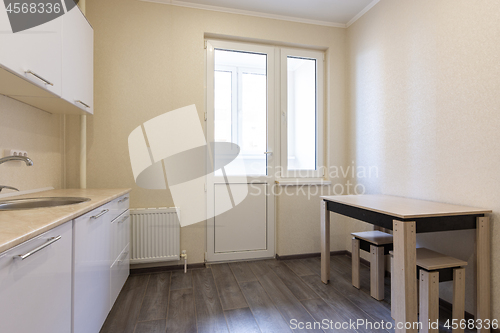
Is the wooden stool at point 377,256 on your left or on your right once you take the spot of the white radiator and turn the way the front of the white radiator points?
on your left

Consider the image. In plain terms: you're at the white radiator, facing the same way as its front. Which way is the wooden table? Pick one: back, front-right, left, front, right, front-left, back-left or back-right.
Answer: front-left

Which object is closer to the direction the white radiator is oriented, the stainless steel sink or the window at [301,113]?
the stainless steel sink

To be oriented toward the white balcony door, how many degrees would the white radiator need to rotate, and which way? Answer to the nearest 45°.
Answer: approximately 90° to its left

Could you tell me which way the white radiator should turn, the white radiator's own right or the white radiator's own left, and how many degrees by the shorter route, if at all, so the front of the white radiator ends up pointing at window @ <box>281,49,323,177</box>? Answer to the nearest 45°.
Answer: approximately 90° to the white radiator's own left

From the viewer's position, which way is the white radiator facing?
facing the viewer

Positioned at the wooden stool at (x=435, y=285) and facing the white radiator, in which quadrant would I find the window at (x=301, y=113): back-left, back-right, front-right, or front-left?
front-right

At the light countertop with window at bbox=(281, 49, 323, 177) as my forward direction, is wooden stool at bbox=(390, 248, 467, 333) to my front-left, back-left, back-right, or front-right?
front-right

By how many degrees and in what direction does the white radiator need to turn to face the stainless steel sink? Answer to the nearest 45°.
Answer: approximately 45° to its right
